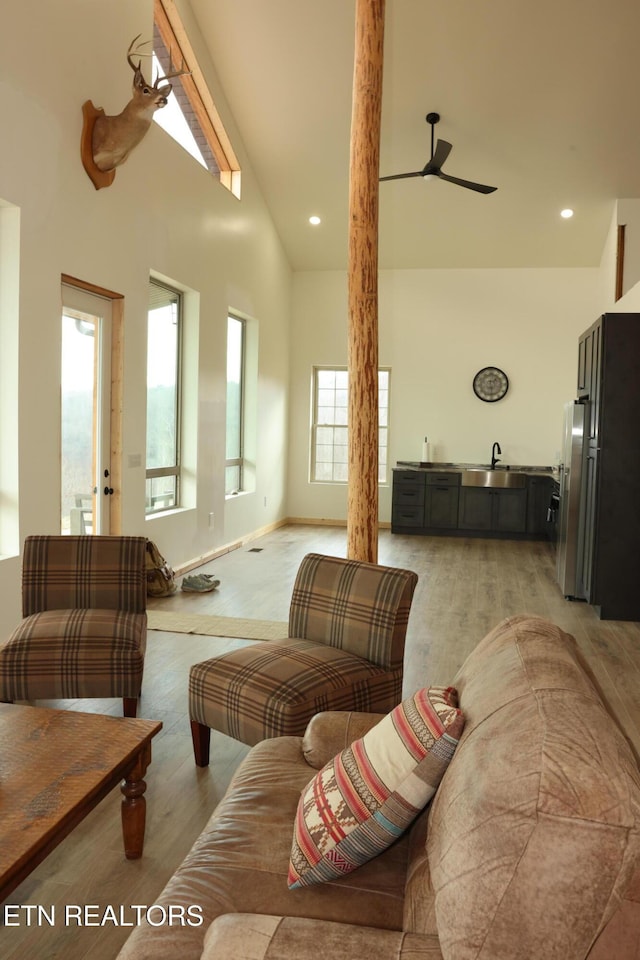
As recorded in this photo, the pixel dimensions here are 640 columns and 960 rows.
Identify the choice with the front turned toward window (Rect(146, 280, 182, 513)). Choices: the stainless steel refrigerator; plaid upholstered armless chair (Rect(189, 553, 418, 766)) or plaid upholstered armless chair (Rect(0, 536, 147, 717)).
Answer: the stainless steel refrigerator

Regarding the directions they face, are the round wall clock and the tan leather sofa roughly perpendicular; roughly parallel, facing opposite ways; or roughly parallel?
roughly perpendicular

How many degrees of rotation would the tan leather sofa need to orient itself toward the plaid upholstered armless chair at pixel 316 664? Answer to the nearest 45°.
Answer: approximately 90° to its right

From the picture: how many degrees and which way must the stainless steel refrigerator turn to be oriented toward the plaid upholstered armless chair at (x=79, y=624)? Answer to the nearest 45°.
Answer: approximately 45° to its left

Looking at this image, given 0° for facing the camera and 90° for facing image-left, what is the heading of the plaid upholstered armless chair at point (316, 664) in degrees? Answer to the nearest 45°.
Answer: approximately 45°

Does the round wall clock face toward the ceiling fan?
yes

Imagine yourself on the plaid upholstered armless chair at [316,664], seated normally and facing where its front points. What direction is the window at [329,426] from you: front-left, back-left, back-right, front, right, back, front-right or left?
back-right

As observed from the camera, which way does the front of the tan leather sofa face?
facing to the left of the viewer

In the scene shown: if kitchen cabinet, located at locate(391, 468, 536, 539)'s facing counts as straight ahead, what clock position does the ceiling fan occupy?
The ceiling fan is roughly at 12 o'clock from the kitchen cabinet.

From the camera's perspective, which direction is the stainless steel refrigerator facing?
to the viewer's left

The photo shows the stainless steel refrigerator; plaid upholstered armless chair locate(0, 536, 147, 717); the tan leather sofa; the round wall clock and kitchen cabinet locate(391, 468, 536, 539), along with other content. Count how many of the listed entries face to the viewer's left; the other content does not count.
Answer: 2

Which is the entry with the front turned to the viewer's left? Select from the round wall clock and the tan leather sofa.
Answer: the tan leather sofa
